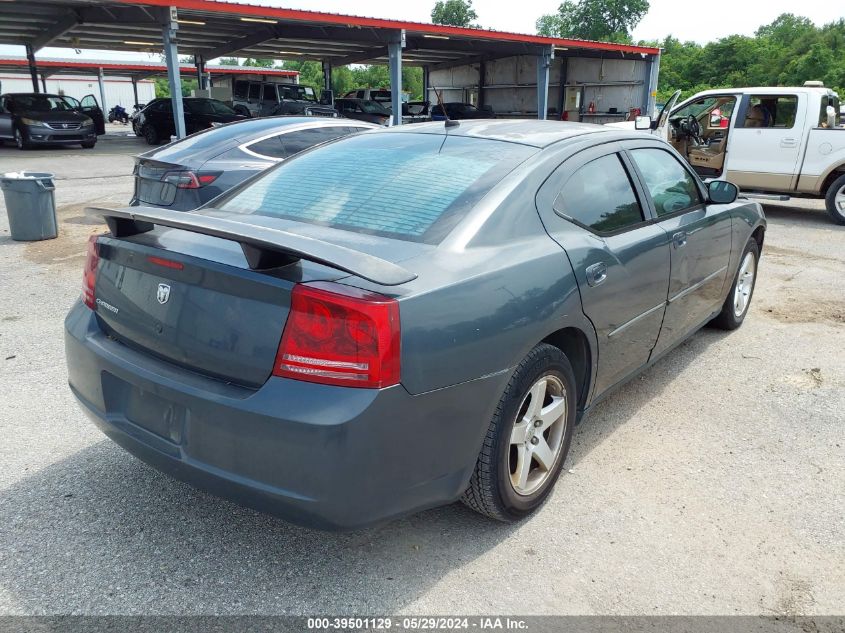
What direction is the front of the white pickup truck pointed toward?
to the viewer's left

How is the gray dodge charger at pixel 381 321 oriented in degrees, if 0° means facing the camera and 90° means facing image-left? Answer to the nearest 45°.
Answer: approximately 225°

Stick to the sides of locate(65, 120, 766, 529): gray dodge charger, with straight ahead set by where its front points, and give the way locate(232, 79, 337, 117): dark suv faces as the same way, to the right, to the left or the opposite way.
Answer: to the right

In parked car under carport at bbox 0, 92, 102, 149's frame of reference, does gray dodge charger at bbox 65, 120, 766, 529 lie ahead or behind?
ahead

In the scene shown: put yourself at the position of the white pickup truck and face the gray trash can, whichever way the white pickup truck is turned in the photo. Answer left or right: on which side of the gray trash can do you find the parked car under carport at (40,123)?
right

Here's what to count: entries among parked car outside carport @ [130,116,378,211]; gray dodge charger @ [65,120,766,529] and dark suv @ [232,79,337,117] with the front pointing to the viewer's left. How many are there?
0

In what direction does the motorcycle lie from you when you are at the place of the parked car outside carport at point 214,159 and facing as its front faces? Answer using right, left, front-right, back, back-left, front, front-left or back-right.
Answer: front-left

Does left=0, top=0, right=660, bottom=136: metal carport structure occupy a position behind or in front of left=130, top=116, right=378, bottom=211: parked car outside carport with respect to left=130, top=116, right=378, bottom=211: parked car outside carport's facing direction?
in front

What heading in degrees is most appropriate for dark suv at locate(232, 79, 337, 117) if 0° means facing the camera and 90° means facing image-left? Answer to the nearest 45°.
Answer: approximately 315°

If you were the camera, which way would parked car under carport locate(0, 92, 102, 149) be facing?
facing the viewer and to the right of the viewer

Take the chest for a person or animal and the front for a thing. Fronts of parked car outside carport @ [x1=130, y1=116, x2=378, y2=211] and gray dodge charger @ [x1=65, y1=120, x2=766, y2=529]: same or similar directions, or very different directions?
same or similar directions

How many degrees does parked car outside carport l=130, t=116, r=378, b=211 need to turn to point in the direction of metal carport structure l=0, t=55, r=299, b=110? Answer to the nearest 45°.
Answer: approximately 45° to its left

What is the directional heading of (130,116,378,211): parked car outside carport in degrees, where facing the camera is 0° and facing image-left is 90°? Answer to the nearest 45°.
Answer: approximately 225°

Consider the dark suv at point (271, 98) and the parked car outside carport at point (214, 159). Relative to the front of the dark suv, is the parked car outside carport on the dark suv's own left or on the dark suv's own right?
on the dark suv's own right
